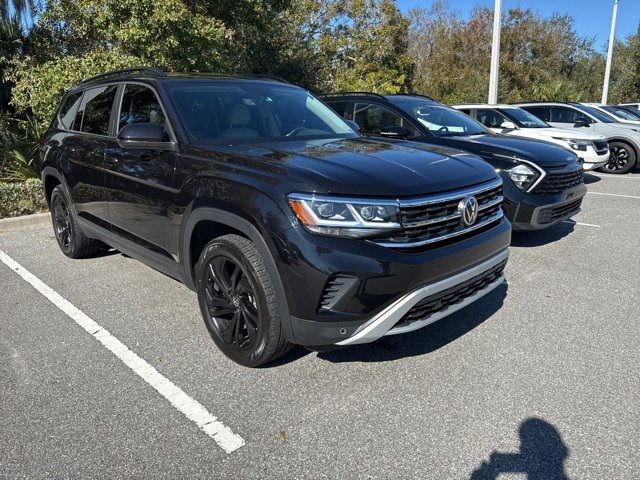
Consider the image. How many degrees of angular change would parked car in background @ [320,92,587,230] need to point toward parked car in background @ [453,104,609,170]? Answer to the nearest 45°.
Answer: approximately 135° to its left

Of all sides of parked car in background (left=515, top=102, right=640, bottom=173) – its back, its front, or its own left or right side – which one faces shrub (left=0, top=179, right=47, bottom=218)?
right

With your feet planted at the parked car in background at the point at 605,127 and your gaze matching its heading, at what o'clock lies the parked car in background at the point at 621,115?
the parked car in background at the point at 621,115 is roughly at 8 o'clock from the parked car in background at the point at 605,127.

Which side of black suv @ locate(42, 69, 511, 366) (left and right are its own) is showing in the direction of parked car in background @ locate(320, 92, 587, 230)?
left

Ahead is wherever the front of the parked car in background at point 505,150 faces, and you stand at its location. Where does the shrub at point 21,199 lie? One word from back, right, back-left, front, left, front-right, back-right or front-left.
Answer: back-right

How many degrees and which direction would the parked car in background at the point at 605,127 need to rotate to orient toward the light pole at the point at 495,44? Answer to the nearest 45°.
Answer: approximately 180°

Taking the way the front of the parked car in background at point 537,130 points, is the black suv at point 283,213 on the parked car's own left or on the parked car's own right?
on the parked car's own right

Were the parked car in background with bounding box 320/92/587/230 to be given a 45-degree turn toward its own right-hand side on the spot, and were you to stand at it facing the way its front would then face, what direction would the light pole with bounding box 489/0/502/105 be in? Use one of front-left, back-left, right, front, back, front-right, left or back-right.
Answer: back

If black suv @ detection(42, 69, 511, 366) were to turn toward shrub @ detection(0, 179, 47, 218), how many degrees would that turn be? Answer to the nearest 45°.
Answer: approximately 180°

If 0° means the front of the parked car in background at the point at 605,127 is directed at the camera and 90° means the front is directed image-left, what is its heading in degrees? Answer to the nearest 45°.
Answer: approximately 315°

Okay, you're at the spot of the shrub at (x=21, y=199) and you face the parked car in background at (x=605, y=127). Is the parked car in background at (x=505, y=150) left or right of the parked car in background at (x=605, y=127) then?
right
